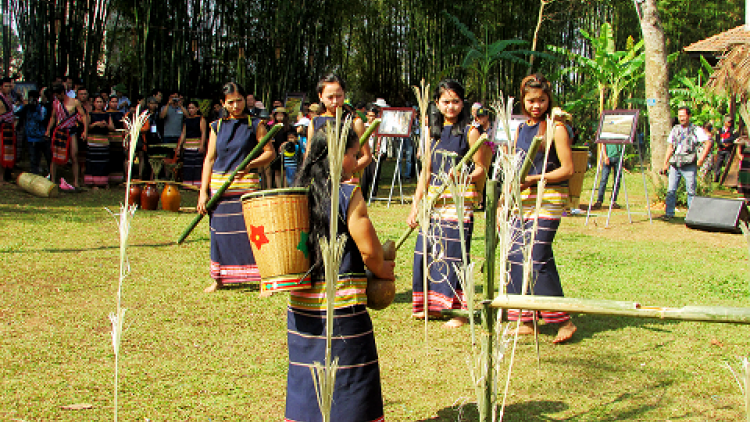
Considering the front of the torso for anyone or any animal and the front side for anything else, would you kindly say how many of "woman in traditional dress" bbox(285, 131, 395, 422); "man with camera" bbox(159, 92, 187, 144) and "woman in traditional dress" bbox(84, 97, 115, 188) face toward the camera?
2

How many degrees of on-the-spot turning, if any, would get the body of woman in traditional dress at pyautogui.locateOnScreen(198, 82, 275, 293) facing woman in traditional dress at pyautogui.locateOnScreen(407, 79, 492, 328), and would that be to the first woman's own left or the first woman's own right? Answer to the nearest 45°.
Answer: approximately 45° to the first woman's own left

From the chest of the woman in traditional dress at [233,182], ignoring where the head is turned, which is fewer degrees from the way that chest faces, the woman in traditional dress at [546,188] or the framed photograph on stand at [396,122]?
the woman in traditional dress

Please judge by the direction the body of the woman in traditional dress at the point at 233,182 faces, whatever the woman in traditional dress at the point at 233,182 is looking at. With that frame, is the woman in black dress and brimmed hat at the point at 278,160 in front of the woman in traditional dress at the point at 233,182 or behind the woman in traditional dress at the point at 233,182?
behind

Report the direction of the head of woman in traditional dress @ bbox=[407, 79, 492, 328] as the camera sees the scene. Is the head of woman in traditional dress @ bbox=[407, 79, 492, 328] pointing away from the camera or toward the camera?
toward the camera

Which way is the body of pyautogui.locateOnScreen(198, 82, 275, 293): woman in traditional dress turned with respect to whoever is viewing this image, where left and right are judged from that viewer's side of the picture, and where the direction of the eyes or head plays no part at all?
facing the viewer

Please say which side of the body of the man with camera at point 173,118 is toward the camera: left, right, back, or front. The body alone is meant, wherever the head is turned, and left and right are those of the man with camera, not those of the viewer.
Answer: front

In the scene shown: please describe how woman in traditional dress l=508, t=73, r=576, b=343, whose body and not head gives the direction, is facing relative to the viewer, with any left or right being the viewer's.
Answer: facing the viewer and to the left of the viewer

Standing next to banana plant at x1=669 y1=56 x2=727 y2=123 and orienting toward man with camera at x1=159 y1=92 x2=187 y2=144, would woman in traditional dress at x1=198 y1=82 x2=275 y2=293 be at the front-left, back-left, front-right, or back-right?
front-left

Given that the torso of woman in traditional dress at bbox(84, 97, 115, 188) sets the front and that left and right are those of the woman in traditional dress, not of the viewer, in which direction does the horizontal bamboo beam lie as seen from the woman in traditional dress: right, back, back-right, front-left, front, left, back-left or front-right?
front
